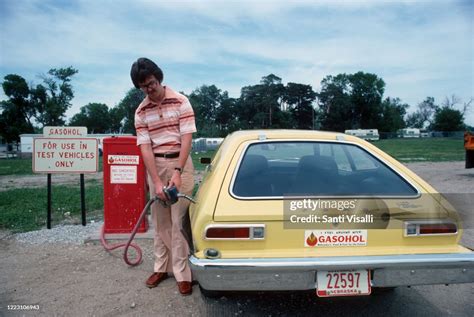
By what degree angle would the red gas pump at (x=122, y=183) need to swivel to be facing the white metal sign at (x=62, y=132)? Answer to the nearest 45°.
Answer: approximately 135° to its right

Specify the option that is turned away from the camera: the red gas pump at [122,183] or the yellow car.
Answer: the yellow car

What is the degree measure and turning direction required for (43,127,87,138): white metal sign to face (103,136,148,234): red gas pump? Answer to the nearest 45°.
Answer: approximately 45° to its left

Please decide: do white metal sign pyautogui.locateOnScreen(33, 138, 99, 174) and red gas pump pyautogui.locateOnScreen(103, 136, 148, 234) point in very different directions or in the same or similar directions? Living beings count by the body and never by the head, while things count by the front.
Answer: same or similar directions

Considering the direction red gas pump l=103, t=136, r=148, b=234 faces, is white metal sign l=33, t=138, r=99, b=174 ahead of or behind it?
behind

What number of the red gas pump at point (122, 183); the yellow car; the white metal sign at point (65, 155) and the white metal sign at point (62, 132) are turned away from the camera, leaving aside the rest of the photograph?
1

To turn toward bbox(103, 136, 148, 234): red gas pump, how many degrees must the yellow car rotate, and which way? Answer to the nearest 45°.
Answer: approximately 45° to its left

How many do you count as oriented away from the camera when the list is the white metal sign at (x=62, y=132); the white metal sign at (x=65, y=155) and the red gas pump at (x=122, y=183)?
0

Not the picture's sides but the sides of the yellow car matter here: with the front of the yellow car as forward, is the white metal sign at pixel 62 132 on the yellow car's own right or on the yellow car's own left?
on the yellow car's own left

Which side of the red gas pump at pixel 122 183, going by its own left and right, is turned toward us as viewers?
front

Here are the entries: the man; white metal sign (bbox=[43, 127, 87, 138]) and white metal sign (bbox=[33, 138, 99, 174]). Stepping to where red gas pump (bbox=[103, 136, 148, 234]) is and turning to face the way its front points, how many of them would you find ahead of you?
1

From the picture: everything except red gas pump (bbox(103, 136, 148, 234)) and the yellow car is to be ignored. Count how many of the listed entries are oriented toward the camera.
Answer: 1

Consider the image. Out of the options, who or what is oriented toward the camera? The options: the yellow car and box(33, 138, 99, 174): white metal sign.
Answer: the white metal sign

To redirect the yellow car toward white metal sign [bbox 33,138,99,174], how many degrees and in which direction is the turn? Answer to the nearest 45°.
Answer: approximately 45° to its left

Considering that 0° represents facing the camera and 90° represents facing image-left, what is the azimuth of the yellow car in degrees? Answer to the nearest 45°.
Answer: approximately 180°
